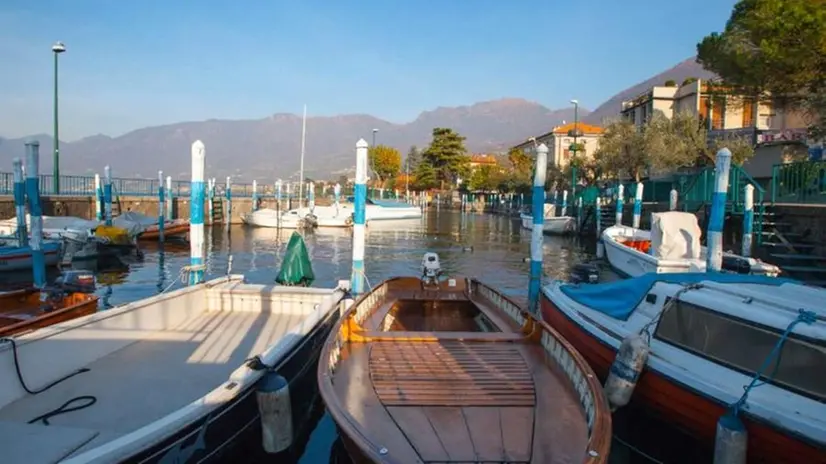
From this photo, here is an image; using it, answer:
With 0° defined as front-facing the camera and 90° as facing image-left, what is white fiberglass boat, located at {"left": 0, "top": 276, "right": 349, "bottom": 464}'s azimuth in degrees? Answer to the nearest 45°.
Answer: approximately 45°

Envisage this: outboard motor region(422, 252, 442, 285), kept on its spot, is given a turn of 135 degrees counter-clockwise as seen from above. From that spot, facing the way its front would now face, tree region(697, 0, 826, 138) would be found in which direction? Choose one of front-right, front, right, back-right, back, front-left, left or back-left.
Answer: front

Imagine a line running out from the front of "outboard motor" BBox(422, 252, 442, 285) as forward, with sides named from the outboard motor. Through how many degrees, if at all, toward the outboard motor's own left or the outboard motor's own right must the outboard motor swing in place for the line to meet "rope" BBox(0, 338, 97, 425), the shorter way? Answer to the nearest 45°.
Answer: approximately 45° to the outboard motor's own right

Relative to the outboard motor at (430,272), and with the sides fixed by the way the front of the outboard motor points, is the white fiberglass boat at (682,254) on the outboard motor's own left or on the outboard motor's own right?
on the outboard motor's own left

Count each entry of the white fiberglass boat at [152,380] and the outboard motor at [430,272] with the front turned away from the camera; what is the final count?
0

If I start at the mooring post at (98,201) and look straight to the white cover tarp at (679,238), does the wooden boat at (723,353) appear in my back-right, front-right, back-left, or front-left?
front-right

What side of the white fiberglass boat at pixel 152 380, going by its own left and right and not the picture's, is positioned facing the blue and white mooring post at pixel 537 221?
back

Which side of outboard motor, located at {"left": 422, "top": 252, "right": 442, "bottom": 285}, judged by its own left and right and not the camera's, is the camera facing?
front

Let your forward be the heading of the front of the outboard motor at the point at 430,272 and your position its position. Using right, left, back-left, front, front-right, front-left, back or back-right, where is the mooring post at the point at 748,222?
back-left

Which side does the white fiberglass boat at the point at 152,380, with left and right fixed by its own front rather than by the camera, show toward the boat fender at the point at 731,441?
left

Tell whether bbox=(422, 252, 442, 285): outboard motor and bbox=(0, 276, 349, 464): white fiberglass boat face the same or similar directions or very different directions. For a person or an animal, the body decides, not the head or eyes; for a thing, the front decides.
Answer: same or similar directions

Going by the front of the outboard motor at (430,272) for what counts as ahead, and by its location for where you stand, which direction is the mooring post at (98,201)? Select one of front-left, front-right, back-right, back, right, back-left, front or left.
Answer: back-right

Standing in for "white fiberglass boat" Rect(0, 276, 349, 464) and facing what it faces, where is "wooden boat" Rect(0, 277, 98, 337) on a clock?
The wooden boat is roughly at 4 o'clock from the white fiberglass boat.

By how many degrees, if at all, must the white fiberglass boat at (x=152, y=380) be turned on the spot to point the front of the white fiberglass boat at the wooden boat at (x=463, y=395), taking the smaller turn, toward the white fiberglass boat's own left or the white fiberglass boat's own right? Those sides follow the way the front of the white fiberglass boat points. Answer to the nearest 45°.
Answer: approximately 90° to the white fiberglass boat's own left

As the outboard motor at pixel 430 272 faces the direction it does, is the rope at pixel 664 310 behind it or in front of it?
in front

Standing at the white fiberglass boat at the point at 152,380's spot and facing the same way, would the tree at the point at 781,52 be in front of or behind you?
behind
